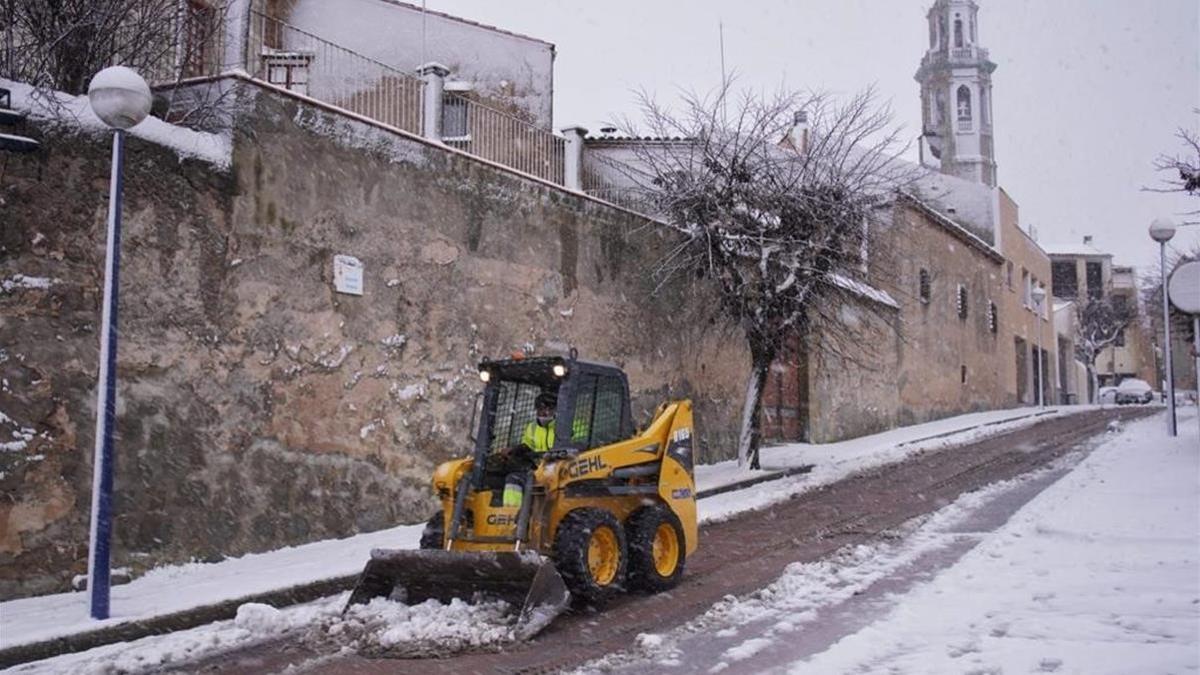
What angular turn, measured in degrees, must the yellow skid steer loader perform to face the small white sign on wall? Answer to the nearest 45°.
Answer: approximately 90° to its right

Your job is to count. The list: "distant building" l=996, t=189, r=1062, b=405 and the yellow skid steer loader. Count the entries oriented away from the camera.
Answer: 0

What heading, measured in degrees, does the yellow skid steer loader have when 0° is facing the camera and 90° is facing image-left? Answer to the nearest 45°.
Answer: approximately 45°

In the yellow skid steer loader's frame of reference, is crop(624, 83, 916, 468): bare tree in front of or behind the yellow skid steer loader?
behind

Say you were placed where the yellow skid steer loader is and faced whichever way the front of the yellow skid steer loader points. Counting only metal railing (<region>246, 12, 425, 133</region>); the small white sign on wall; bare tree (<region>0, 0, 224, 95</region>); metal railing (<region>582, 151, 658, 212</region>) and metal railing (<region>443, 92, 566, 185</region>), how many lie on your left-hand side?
0

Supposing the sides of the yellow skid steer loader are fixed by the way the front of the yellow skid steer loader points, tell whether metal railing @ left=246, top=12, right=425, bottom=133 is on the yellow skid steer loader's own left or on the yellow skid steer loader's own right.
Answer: on the yellow skid steer loader's own right

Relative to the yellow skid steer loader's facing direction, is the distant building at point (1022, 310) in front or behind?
behind

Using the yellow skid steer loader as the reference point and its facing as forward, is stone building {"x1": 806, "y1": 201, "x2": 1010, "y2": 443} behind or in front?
behind

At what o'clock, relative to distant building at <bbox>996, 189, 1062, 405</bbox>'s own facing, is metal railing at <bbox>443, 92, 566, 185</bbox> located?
The metal railing is roughly at 2 o'clock from the distant building.

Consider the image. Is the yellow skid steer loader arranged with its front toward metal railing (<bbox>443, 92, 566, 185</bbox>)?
no

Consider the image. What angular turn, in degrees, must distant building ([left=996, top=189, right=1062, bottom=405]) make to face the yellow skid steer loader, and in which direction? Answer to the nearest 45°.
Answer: approximately 45° to its right

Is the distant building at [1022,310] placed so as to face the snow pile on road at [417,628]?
no

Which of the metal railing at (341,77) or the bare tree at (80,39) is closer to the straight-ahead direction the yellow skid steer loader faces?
the bare tree

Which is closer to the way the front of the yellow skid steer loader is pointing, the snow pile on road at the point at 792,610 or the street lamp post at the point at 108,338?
the street lamp post
